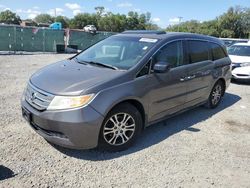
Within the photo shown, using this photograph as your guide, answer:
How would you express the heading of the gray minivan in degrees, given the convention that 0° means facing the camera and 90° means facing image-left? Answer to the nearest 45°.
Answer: approximately 45°

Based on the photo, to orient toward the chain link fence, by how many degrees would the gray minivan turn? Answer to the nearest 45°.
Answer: approximately 135° to its right

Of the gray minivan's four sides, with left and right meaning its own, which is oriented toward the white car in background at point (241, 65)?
back

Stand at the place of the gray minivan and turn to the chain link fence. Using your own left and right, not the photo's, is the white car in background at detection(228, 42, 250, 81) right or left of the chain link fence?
right
